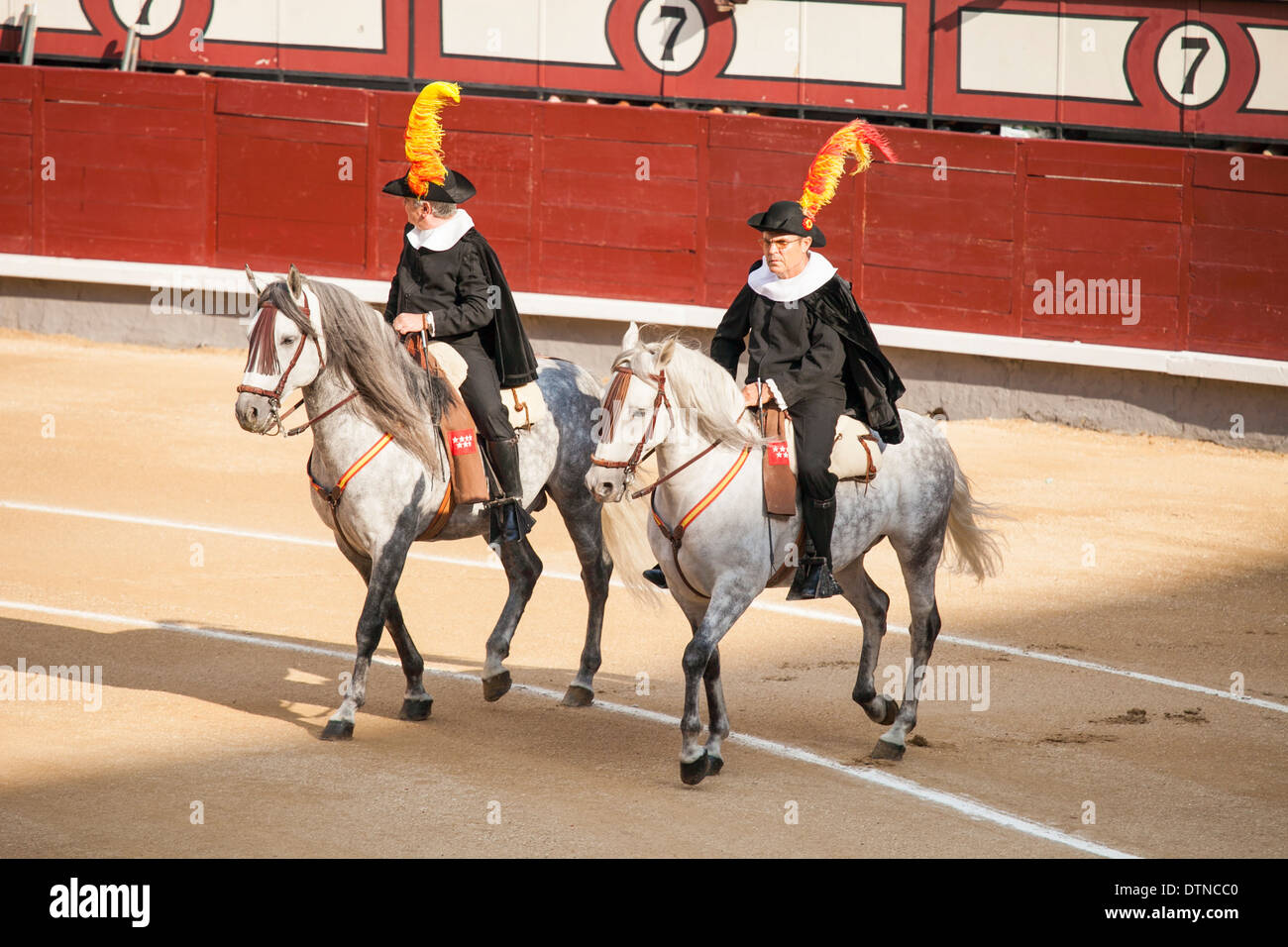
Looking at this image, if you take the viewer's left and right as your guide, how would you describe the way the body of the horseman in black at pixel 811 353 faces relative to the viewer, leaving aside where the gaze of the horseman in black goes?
facing the viewer and to the left of the viewer

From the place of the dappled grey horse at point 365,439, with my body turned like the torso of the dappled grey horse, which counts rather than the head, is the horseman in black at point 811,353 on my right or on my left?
on my left

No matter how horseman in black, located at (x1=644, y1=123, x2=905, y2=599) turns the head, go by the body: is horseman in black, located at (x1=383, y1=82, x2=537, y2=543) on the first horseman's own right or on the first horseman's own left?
on the first horseman's own right

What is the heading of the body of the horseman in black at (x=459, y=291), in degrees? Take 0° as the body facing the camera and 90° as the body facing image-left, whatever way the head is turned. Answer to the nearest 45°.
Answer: approximately 45°

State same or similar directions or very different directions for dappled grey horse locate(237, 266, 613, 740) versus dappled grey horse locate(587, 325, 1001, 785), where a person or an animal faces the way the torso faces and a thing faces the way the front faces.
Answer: same or similar directions

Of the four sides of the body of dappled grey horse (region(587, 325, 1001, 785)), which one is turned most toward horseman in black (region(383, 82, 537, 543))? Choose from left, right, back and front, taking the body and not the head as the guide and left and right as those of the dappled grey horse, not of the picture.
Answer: right

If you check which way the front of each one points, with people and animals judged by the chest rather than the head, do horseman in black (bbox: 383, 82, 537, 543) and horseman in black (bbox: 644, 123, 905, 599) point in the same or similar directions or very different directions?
same or similar directions

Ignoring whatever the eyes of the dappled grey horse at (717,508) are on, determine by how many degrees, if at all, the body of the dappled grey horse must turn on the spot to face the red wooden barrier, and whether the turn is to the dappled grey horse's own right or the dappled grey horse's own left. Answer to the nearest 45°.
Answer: approximately 135° to the dappled grey horse's own right

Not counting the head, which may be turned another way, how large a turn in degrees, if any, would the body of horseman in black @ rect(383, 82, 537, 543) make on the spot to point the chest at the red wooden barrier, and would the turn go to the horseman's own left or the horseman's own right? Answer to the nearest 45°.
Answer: approximately 135° to the horseman's own right

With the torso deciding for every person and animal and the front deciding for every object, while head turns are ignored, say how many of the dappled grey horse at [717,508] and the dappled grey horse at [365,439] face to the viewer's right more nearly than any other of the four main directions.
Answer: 0

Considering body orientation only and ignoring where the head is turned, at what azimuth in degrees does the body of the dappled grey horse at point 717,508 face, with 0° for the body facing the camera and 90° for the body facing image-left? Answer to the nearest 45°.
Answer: approximately 45°
